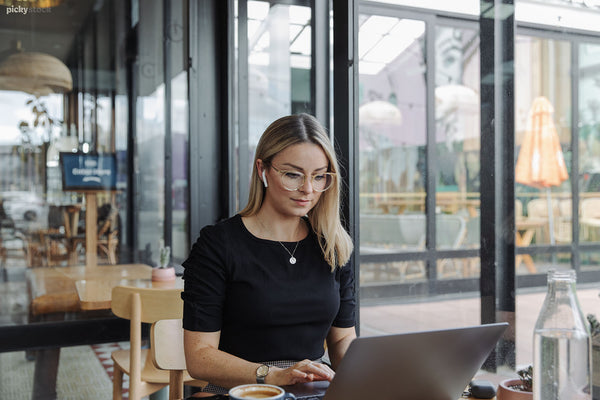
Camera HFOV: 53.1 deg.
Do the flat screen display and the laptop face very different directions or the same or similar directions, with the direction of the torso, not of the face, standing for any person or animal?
very different directions

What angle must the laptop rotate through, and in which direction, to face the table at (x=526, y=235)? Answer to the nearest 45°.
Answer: approximately 90° to its right

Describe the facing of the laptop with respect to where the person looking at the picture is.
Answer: facing away from the viewer and to the left of the viewer

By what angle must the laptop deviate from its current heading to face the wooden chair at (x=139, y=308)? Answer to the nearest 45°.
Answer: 0° — it already faces it

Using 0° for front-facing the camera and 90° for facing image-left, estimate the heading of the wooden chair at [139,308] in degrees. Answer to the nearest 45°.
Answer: approximately 135°

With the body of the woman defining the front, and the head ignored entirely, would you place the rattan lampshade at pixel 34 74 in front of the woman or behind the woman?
behind

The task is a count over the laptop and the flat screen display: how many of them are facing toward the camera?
1

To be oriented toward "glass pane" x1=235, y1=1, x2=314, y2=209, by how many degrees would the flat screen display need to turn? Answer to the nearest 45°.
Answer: approximately 45° to its left
